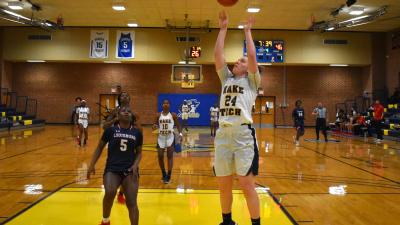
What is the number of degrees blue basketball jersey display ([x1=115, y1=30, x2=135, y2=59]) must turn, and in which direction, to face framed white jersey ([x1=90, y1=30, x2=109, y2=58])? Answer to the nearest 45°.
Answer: approximately 90° to its right

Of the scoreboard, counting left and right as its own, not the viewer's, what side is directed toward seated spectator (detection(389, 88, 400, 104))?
left

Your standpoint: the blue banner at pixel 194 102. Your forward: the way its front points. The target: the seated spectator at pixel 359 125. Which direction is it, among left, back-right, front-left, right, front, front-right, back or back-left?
front-left

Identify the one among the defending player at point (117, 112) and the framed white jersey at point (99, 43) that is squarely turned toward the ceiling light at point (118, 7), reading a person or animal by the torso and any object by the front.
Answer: the framed white jersey

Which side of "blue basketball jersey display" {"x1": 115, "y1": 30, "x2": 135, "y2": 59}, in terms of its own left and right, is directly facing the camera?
front

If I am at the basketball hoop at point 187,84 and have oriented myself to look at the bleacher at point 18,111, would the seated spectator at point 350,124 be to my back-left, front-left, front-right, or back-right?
back-left

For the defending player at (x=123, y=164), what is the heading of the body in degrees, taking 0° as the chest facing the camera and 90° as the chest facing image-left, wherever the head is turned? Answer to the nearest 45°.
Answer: approximately 0°

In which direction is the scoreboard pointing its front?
toward the camera

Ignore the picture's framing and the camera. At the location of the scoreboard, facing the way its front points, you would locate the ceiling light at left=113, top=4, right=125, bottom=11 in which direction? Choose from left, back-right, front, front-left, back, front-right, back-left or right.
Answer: front-right

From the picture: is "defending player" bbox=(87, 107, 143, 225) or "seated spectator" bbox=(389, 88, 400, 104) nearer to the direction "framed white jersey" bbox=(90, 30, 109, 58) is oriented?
the defending player

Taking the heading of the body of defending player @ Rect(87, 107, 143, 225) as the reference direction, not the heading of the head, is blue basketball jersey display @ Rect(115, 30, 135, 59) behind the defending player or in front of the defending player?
behind

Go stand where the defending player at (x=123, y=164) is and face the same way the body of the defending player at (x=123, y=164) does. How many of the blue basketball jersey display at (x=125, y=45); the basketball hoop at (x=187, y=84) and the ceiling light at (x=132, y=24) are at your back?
3

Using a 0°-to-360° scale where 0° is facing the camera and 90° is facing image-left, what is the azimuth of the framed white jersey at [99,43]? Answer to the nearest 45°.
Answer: approximately 0°

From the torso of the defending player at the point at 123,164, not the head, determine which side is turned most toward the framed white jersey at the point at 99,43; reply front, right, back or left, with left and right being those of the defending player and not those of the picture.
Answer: back
